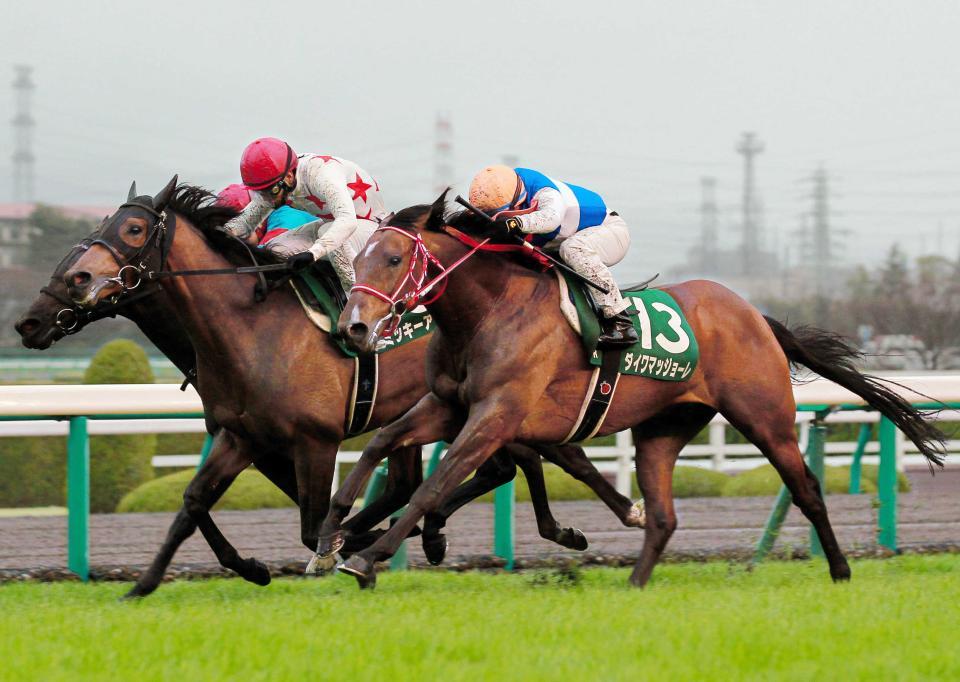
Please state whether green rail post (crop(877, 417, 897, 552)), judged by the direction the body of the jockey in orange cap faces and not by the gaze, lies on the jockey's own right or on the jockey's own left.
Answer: on the jockey's own right

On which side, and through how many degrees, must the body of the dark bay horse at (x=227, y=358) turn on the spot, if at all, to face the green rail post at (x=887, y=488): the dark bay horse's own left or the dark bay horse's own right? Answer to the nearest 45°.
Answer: approximately 135° to the dark bay horse's own right

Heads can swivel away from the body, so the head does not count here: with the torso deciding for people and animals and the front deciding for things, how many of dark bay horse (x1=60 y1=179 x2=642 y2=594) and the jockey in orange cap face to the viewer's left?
2

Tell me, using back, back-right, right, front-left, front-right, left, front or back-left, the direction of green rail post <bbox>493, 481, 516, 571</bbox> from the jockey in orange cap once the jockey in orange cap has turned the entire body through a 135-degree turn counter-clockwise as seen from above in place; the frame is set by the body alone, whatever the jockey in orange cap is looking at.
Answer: back-left

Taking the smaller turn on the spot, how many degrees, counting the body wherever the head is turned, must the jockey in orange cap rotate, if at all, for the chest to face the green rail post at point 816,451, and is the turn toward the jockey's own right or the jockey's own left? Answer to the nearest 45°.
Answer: approximately 135° to the jockey's own right

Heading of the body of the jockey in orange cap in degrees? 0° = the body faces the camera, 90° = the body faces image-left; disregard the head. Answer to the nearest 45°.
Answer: approximately 90°

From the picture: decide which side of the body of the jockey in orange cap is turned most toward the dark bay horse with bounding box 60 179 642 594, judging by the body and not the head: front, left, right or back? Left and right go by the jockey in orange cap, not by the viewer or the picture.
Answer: front

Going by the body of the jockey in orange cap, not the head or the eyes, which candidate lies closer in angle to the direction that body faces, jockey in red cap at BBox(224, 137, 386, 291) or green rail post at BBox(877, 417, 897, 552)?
the jockey in red cap

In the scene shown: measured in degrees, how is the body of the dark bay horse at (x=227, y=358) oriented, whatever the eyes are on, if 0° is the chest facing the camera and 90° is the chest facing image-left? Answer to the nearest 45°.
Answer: approximately 90°

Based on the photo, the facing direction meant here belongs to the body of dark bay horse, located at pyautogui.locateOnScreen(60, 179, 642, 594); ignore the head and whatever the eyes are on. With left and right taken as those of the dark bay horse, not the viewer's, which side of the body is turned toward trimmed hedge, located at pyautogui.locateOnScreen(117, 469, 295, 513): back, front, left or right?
right

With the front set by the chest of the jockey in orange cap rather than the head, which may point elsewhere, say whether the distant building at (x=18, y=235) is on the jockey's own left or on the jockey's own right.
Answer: on the jockey's own right

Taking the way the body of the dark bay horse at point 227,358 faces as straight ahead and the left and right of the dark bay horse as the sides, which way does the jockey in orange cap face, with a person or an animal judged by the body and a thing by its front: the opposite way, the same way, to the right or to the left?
the same way
